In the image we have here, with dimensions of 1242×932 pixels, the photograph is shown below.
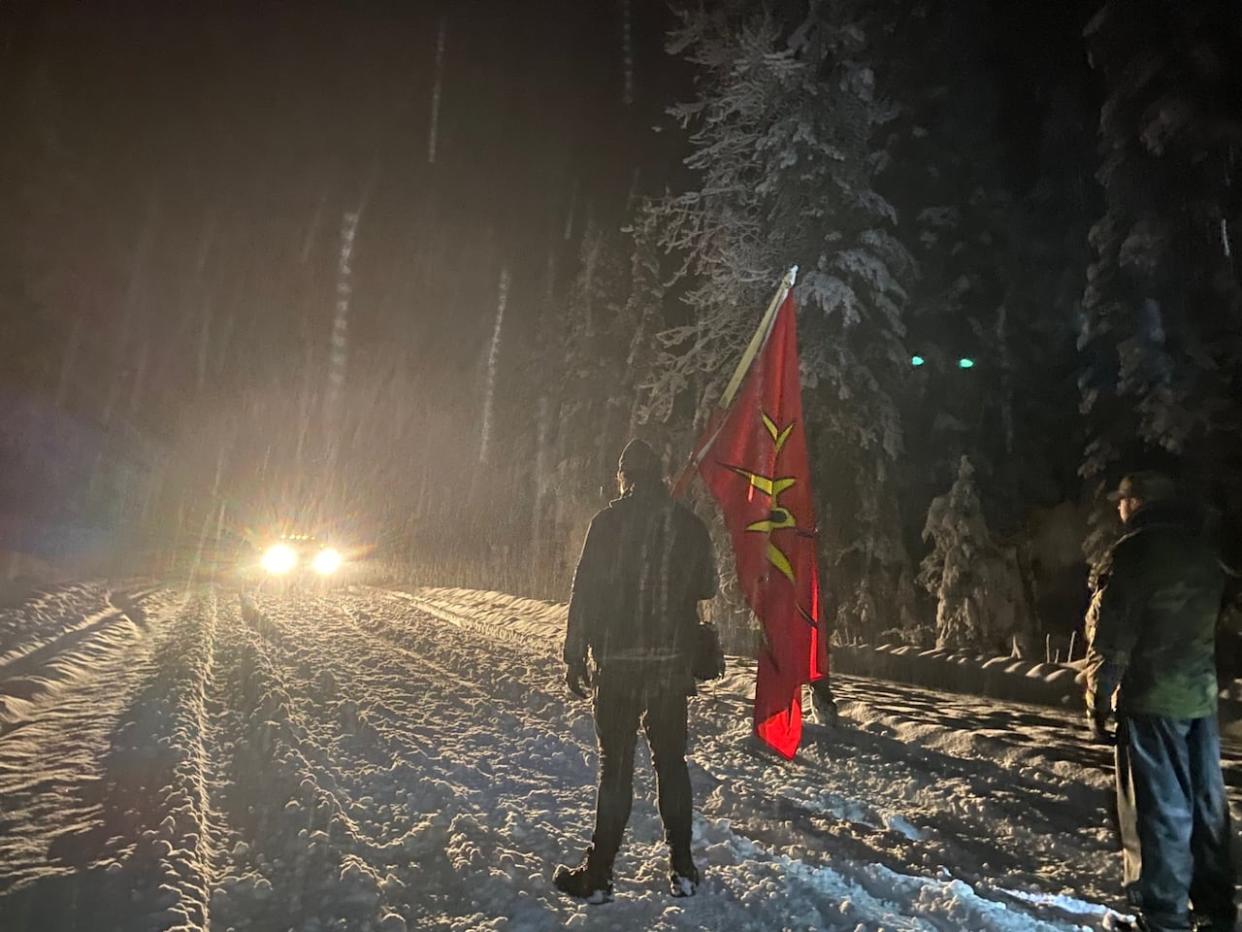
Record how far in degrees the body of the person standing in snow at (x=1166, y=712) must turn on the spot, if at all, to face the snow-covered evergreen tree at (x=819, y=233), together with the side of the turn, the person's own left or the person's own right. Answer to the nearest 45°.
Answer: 0° — they already face it

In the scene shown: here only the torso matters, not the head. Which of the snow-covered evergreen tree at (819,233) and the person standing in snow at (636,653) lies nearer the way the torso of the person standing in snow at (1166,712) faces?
the snow-covered evergreen tree

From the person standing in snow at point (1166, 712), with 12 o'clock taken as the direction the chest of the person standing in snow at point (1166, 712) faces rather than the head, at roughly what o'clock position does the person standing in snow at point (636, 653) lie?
the person standing in snow at point (636, 653) is roughly at 10 o'clock from the person standing in snow at point (1166, 712).

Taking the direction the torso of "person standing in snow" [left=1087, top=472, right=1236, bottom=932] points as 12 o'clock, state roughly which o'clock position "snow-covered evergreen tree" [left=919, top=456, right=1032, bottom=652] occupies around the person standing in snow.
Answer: The snow-covered evergreen tree is roughly at 1 o'clock from the person standing in snow.

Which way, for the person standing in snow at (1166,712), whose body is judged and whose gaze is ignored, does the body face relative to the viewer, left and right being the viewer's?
facing away from the viewer and to the left of the viewer

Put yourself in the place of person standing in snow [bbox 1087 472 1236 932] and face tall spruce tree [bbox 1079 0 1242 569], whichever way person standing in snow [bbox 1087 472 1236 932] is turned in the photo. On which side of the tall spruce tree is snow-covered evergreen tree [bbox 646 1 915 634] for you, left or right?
left

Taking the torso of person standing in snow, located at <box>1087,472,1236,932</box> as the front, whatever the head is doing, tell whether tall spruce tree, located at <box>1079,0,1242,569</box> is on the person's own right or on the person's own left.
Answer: on the person's own right
